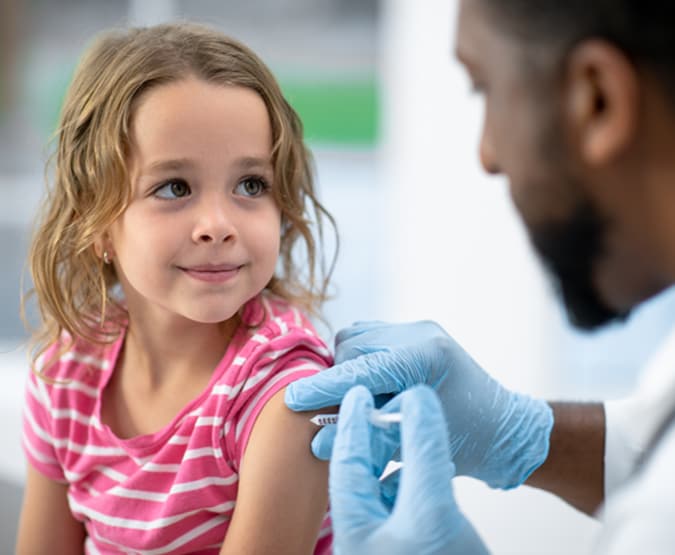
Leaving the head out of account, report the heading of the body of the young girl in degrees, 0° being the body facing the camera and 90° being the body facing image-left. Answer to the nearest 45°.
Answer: approximately 45°
